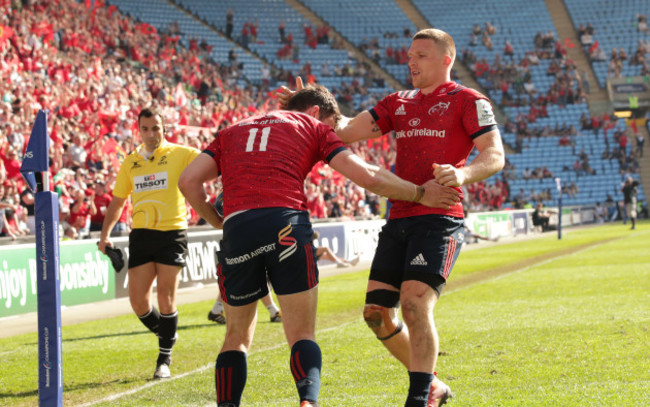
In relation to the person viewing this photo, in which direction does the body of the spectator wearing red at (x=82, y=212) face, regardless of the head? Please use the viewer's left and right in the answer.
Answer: facing the viewer and to the right of the viewer

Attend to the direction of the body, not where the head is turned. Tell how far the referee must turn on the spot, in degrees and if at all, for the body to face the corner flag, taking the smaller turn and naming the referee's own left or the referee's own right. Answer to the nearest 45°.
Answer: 0° — they already face it

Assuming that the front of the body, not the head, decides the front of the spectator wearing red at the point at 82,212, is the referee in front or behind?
in front

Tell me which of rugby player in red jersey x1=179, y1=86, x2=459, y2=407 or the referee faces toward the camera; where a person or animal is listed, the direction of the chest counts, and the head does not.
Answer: the referee

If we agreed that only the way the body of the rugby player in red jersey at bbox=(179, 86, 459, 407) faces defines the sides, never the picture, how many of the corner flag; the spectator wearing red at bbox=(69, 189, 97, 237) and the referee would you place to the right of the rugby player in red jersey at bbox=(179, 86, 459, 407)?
0

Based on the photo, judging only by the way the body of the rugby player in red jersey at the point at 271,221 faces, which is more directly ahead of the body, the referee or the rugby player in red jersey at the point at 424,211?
the rugby player in red jersey

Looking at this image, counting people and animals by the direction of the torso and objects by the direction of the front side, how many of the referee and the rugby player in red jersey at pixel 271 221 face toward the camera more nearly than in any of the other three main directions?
1

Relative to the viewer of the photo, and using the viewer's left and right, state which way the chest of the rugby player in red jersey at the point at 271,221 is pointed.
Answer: facing away from the viewer and to the right of the viewer

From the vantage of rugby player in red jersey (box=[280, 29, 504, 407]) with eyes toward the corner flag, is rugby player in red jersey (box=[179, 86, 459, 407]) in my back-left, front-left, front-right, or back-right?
front-left

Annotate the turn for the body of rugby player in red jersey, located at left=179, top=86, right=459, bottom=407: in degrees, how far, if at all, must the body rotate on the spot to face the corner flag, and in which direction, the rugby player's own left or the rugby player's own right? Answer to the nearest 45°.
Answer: approximately 135° to the rugby player's own left

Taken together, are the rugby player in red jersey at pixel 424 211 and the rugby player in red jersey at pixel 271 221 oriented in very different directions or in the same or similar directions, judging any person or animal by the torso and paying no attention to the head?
very different directions

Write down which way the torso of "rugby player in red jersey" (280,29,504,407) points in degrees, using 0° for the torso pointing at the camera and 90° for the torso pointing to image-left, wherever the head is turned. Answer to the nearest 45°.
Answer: approximately 45°

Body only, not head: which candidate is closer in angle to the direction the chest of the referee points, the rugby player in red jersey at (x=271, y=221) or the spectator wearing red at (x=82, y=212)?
the rugby player in red jersey

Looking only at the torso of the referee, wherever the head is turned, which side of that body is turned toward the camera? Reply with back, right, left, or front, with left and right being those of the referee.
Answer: front
